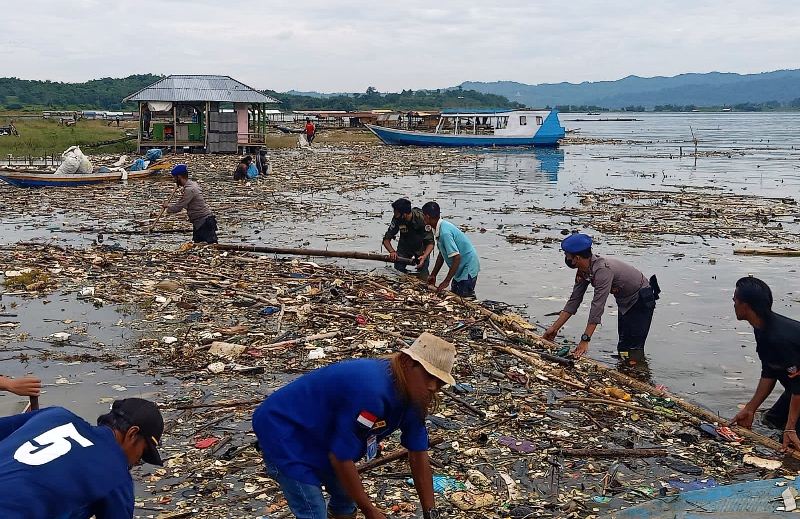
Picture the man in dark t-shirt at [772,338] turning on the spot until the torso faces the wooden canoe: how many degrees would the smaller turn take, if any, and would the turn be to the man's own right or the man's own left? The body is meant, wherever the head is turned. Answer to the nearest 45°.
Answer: approximately 45° to the man's own right

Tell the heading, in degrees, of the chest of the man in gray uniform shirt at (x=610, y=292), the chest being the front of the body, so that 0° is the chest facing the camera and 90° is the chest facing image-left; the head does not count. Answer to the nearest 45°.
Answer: approximately 90°

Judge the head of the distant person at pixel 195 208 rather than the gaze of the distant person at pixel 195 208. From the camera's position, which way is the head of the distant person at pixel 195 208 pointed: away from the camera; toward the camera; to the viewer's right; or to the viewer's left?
to the viewer's left

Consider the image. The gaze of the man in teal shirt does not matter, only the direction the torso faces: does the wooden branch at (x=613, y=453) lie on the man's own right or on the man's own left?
on the man's own left

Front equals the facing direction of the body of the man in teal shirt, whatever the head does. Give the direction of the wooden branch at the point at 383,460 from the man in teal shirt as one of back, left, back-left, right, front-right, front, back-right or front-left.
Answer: left

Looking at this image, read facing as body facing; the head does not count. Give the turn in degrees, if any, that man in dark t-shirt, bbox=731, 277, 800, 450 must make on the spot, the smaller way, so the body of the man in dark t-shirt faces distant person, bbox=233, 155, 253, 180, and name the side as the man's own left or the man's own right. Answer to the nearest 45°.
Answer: approximately 45° to the man's own right

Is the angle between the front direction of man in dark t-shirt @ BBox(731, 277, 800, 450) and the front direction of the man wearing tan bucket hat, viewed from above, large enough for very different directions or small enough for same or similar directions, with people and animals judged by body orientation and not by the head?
very different directions

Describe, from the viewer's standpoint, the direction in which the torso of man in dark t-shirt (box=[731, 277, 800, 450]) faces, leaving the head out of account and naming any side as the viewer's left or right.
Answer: facing to the left of the viewer

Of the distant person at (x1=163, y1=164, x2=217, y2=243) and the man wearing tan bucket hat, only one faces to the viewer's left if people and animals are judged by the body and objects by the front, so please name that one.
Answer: the distant person

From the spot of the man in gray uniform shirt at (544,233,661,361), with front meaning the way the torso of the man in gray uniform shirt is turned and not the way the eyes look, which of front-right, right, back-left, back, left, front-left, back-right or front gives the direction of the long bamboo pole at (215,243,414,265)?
front-right

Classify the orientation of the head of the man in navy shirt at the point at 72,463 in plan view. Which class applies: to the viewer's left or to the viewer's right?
to the viewer's right

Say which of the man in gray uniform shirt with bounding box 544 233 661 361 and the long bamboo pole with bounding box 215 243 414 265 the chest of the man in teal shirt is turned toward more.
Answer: the long bamboo pole
